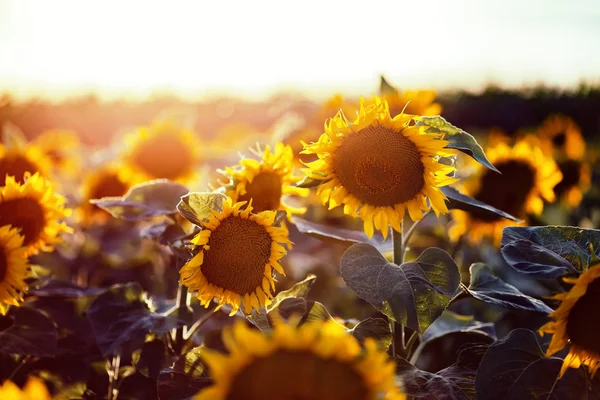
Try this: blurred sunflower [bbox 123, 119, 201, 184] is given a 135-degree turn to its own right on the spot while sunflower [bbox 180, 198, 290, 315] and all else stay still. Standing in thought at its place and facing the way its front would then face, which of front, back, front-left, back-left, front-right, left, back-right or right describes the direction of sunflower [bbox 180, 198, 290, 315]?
back-left

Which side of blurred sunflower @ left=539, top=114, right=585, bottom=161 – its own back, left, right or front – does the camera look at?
front

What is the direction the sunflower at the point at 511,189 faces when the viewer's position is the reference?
facing the viewer

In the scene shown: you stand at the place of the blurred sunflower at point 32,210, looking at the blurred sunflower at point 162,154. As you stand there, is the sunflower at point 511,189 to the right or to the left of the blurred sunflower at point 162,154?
right

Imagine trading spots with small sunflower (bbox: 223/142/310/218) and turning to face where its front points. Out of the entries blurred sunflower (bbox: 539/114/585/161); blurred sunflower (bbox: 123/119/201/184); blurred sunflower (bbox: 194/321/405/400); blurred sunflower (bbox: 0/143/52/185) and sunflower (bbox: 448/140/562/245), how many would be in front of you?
1

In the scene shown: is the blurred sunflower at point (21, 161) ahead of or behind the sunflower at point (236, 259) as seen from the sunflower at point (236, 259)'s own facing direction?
behind

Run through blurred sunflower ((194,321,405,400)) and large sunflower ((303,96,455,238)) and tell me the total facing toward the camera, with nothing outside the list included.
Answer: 2

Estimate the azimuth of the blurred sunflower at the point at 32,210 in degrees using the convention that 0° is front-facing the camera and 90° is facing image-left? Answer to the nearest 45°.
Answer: approximately 0°

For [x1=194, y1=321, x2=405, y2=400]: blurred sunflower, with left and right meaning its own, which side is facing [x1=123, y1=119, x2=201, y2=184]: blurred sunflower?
back
